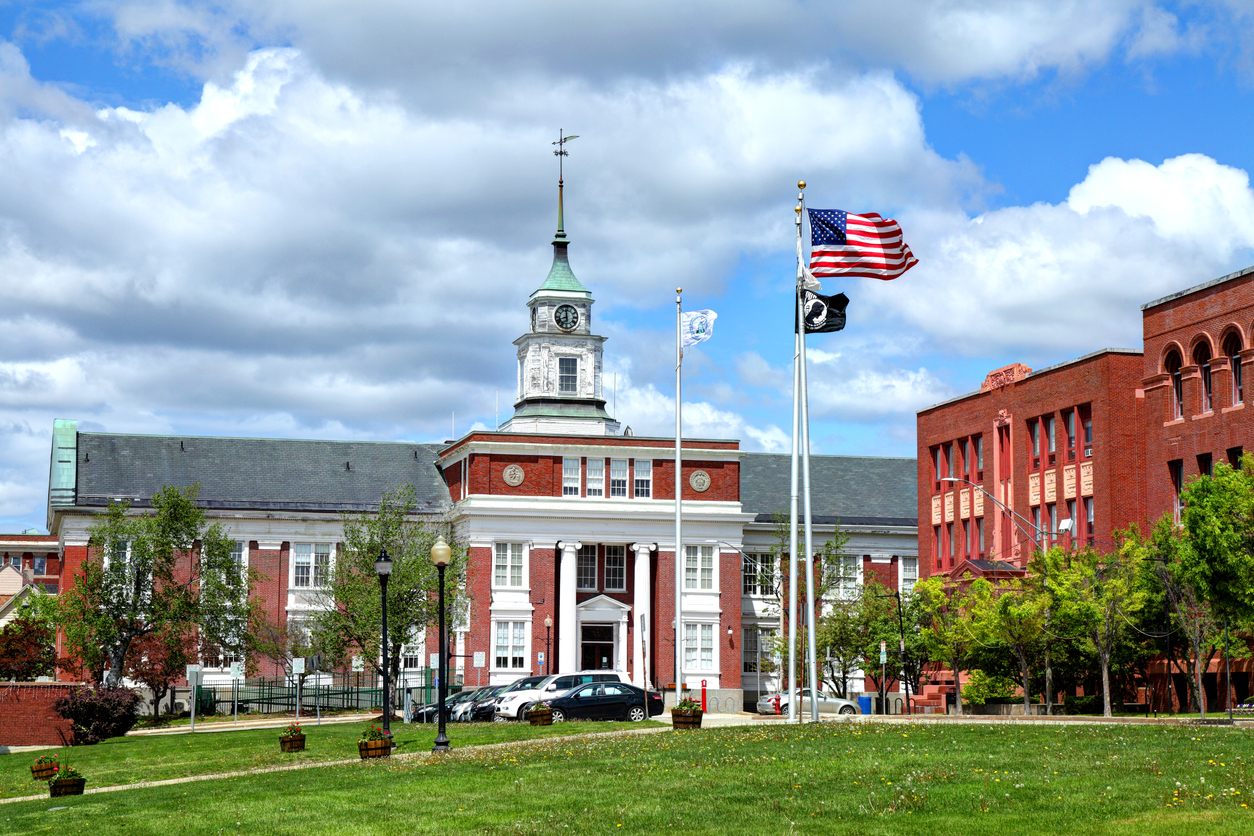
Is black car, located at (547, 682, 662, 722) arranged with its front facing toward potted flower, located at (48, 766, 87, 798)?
no

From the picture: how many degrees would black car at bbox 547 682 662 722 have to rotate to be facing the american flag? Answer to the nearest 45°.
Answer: approximately 135° to its left

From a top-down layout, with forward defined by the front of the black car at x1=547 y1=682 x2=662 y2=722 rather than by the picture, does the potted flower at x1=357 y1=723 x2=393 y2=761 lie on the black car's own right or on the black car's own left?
on the black car's own left

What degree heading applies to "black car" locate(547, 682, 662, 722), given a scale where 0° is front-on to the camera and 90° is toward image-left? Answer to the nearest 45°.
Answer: approximately 90°

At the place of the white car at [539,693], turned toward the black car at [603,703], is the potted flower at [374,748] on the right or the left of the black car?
right

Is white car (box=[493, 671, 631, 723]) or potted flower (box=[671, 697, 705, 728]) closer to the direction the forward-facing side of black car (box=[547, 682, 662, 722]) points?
the white car

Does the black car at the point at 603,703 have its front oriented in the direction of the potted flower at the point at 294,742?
no

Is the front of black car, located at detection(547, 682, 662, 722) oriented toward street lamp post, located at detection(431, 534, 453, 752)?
no
